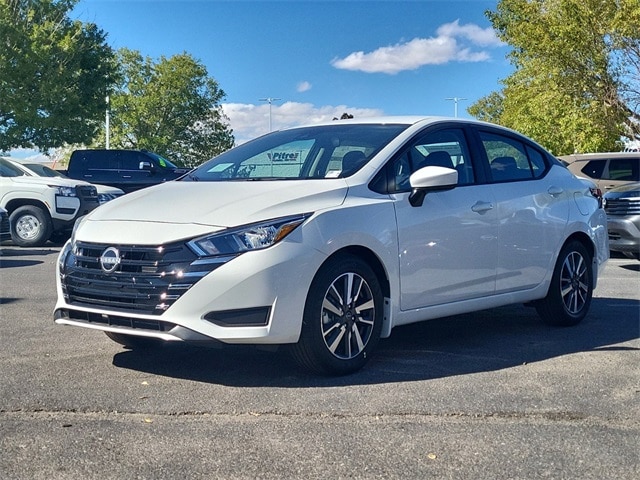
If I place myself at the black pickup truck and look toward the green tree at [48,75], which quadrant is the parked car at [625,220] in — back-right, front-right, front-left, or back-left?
back-right

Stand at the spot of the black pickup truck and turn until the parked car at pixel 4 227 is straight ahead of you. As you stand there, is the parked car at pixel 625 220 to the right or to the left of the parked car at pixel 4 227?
left

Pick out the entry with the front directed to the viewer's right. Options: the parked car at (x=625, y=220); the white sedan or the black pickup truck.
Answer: the black pickup truck

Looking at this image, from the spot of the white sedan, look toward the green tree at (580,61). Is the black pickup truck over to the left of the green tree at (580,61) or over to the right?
left

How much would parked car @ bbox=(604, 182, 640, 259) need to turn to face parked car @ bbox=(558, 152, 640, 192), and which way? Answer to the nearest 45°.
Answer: approximately 135° to its right

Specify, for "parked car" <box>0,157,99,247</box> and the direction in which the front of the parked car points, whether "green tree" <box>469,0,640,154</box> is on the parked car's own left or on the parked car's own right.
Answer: on the parked car's own left

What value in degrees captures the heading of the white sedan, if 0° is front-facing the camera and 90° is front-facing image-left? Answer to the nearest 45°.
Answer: approximately 45°

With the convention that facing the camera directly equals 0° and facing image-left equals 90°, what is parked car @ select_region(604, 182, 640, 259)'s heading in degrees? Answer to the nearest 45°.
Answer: approximately 45°

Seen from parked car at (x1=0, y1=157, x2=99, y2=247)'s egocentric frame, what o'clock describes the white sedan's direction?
The white sedan is roughly at 1 o'clock from the parked car.

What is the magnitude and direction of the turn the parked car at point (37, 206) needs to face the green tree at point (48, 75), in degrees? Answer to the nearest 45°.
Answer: approximately 135° to its left

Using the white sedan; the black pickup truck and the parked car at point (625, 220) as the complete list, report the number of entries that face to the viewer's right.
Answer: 1

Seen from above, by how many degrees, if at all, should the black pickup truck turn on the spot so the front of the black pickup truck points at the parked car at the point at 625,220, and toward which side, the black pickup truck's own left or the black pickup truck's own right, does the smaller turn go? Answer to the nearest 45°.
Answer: approximately 45° to the black pickup truck's own right

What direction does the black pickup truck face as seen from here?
to the viewer's right
